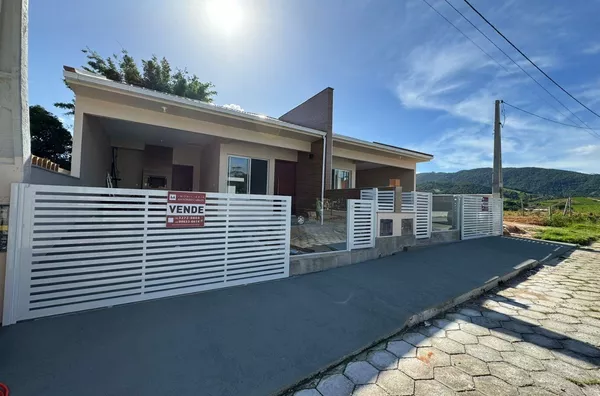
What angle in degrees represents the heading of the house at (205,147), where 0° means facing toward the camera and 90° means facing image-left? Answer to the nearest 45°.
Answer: approximately 315°

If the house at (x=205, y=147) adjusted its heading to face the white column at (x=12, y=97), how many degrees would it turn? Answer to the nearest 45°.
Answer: approximately 45° to its right

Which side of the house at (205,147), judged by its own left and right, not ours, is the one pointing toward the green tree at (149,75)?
back

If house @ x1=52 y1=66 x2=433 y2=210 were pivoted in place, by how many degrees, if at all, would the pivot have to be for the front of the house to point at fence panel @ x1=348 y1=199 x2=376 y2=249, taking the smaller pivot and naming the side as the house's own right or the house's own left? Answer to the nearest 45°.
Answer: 0° — it already faces it

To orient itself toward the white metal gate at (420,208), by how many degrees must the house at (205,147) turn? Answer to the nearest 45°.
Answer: approximately 90° to its left

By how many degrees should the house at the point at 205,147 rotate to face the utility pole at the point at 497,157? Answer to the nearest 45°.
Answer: approximately 45° to its left

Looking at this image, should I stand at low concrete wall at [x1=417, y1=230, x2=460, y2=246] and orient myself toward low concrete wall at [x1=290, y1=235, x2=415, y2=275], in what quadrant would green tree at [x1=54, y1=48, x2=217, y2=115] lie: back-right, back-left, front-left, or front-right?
front-right

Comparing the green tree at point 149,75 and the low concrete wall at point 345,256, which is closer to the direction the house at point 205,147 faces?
the low concrete wall

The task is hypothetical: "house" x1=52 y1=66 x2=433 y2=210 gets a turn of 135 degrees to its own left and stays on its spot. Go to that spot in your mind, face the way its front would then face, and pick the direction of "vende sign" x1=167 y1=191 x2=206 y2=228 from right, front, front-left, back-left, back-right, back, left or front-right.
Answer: back

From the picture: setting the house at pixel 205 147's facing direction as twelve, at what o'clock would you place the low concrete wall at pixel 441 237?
The low concrete wall is roughly at 11 o'clock from the house.

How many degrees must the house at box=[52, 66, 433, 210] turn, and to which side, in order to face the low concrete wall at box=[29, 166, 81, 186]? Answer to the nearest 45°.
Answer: approximately 90° to its right

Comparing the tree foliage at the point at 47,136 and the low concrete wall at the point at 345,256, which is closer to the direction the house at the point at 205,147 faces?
the low concrete wall

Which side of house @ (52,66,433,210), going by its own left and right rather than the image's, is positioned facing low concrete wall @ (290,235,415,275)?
front

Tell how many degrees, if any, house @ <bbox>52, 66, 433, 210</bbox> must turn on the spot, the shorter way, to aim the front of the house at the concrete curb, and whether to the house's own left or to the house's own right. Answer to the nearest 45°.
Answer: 0° — it already faces it
